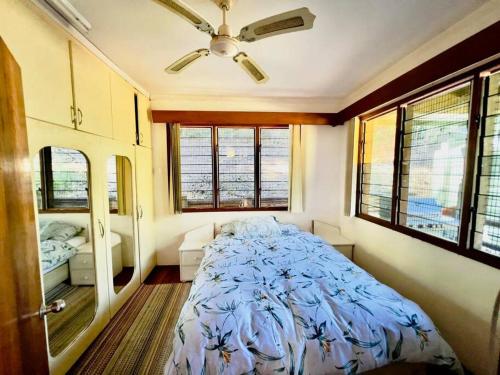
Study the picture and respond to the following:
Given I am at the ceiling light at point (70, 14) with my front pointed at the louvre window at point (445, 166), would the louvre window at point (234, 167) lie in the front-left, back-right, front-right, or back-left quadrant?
front-left

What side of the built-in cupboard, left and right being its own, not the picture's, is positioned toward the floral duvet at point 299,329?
front

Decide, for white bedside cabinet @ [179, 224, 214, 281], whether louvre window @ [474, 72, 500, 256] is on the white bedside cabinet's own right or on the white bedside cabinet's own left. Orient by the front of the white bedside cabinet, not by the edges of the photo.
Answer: on the white bedside cabinet's own left

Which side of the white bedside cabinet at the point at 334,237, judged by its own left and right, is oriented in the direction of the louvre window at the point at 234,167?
right

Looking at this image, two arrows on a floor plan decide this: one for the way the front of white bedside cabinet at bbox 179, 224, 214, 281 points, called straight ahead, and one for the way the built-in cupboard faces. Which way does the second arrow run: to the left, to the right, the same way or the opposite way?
to the left

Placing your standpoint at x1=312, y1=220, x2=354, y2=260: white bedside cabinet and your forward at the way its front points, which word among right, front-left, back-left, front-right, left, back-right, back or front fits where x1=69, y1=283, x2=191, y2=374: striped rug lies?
front-right

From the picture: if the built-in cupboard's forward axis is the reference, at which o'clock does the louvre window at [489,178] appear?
The louvre window is roughly at 12 o'clock from the built-in cupboard.

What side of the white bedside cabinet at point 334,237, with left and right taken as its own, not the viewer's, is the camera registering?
front

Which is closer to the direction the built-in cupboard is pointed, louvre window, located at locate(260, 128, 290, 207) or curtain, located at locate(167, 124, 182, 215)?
the louvre window

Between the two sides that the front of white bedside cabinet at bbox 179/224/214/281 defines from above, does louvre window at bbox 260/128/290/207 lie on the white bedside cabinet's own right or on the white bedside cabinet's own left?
on the white bedside cabinet's own left

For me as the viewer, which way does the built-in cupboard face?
facing the viewer and to the right of the viewer

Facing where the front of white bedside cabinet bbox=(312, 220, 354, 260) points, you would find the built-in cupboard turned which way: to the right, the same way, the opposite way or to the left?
to the left

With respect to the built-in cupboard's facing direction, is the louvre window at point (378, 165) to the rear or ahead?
ahead

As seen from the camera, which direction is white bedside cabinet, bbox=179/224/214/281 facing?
toward the camera

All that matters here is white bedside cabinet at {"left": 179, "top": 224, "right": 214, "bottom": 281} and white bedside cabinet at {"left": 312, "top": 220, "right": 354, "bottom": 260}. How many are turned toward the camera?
2

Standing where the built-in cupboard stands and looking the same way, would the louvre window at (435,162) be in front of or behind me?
in front

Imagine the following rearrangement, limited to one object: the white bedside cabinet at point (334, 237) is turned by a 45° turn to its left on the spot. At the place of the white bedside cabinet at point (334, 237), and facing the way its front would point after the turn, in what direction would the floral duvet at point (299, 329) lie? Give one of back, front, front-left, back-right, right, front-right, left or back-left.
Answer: front-right
